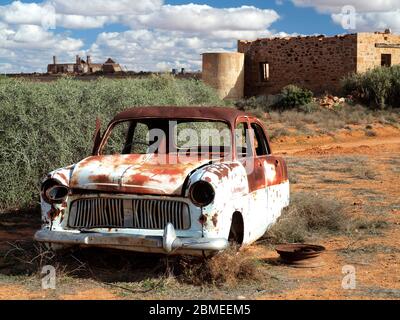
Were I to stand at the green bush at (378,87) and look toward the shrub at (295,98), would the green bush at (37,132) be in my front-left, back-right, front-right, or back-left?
front-left

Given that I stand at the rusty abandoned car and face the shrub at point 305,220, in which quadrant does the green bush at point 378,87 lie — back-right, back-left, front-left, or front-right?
front-left

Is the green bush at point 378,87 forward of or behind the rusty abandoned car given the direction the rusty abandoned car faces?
behind

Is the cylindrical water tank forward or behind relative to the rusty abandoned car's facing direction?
behind

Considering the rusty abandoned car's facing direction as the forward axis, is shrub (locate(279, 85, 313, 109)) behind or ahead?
behind

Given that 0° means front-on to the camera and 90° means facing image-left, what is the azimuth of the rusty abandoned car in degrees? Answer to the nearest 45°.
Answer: approximately 45°

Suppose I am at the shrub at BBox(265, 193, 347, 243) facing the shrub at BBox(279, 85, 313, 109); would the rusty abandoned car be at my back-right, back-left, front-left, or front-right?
back-left

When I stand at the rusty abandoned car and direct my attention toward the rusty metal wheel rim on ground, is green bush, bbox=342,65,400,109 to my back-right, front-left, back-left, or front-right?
front-left
